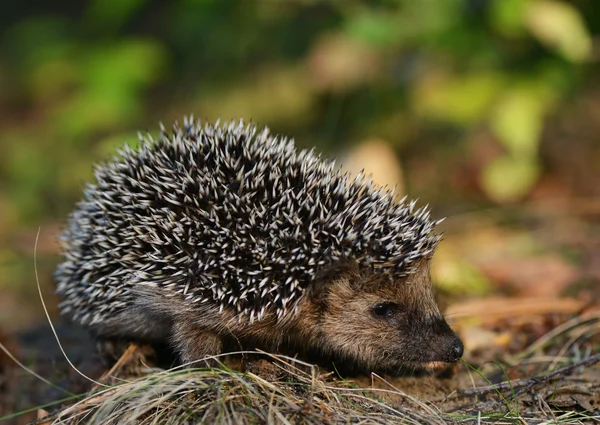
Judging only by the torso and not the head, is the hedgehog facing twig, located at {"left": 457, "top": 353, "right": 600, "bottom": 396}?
yes

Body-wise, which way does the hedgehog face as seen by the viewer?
to the viewer's right

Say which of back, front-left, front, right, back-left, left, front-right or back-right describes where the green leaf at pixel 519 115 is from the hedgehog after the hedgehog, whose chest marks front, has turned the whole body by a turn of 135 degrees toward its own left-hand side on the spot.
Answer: right

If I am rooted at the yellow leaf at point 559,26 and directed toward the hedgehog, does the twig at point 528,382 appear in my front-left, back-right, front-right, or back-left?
front-left

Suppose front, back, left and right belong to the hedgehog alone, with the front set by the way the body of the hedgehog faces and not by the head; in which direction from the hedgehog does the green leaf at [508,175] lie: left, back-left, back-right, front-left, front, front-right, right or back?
front-left
